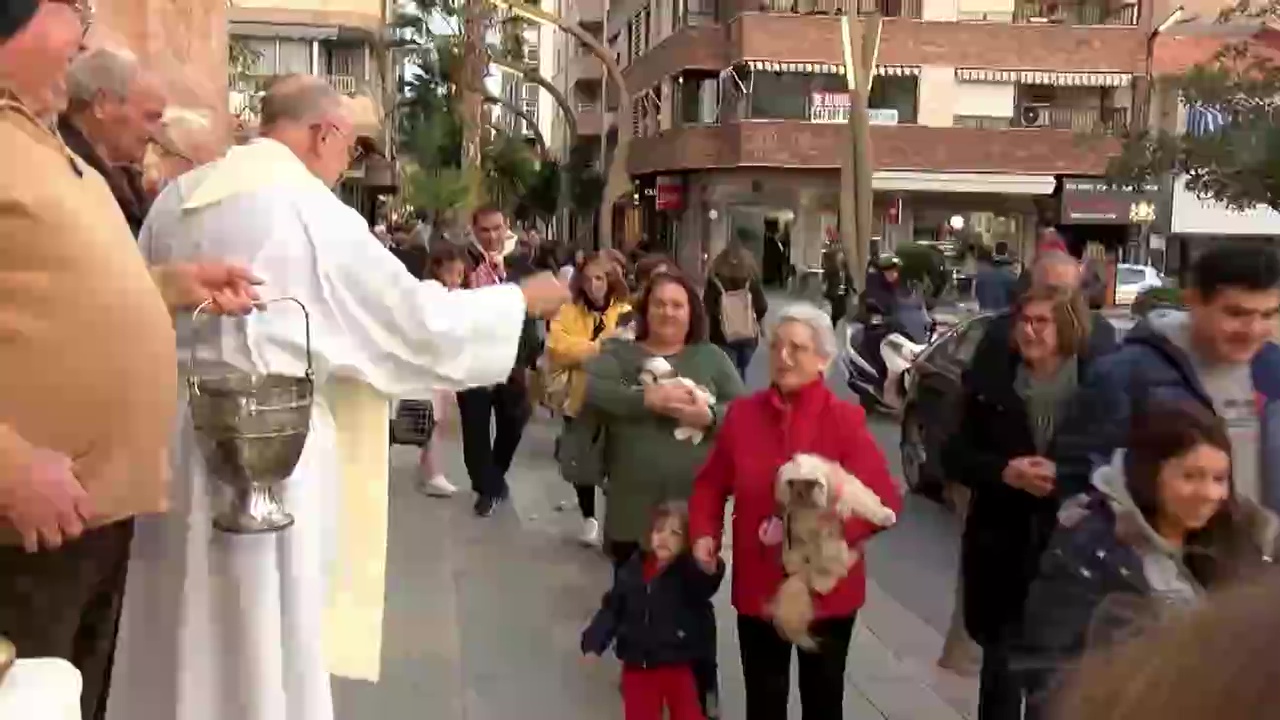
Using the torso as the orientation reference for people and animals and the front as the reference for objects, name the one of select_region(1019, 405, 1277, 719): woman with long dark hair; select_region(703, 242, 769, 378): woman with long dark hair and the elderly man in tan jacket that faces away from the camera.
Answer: select_region(703, 242, 769, 378): woman with long dark hair

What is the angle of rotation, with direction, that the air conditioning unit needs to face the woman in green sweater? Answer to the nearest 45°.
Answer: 0° — it already faces them

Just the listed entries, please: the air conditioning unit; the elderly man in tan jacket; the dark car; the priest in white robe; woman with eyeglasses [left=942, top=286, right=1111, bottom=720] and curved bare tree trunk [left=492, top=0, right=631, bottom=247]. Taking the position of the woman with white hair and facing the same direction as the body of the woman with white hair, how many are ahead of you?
2

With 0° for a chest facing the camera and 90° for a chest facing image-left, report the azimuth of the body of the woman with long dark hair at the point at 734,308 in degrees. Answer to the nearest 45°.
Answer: approximately 180°

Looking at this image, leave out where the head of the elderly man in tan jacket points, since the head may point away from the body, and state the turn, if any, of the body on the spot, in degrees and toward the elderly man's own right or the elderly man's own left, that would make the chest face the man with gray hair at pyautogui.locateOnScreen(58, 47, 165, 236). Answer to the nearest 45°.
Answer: approximately 90° to the elderly man's own left

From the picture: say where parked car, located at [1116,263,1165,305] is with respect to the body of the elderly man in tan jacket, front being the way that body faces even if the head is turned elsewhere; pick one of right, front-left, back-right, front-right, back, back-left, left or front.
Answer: front-left

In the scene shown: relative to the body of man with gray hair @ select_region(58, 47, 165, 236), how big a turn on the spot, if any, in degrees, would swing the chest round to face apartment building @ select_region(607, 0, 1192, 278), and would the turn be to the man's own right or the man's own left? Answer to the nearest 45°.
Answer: approximately 45° to the man's own left

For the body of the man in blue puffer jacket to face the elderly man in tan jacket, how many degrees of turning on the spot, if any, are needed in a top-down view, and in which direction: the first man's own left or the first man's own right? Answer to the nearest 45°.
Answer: approximately 90° to the first man's own right

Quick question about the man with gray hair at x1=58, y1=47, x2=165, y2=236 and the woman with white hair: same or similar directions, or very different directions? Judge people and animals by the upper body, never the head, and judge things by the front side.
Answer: very different directions

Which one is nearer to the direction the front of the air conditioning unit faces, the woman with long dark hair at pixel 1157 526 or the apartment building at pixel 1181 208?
the woman with long dark hair

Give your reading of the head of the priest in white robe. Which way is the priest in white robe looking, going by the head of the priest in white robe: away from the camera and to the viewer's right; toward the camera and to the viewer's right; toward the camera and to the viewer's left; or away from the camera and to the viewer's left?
away from the camera and to the viewer's right

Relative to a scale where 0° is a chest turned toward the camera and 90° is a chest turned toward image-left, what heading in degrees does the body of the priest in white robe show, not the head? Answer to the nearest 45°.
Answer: approximately 225°

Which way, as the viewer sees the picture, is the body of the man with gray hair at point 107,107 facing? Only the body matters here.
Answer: to the viewer's right
